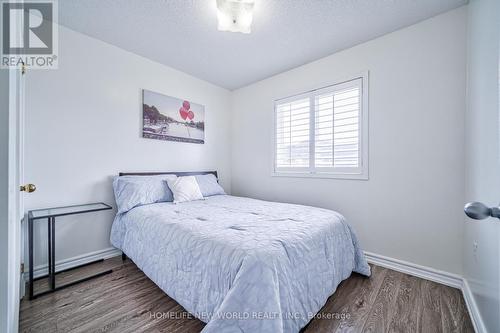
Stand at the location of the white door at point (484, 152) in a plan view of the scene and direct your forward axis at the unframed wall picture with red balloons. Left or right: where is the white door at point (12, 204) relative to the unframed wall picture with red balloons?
left

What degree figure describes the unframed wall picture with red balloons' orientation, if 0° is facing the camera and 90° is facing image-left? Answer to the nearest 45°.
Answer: approximately 315°

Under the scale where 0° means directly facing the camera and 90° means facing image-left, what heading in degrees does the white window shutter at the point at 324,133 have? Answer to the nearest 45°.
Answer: approximately 45°

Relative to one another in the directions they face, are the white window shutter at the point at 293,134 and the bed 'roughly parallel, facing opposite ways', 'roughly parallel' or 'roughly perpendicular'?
roughly perpendicular

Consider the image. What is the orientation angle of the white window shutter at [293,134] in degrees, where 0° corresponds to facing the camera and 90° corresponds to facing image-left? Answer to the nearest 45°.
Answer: approximately 45°

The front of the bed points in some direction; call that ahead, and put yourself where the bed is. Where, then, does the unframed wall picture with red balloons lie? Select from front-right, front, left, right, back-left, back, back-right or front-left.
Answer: back

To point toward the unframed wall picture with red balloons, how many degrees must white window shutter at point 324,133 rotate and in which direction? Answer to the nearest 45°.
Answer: approximately 45° to its right
